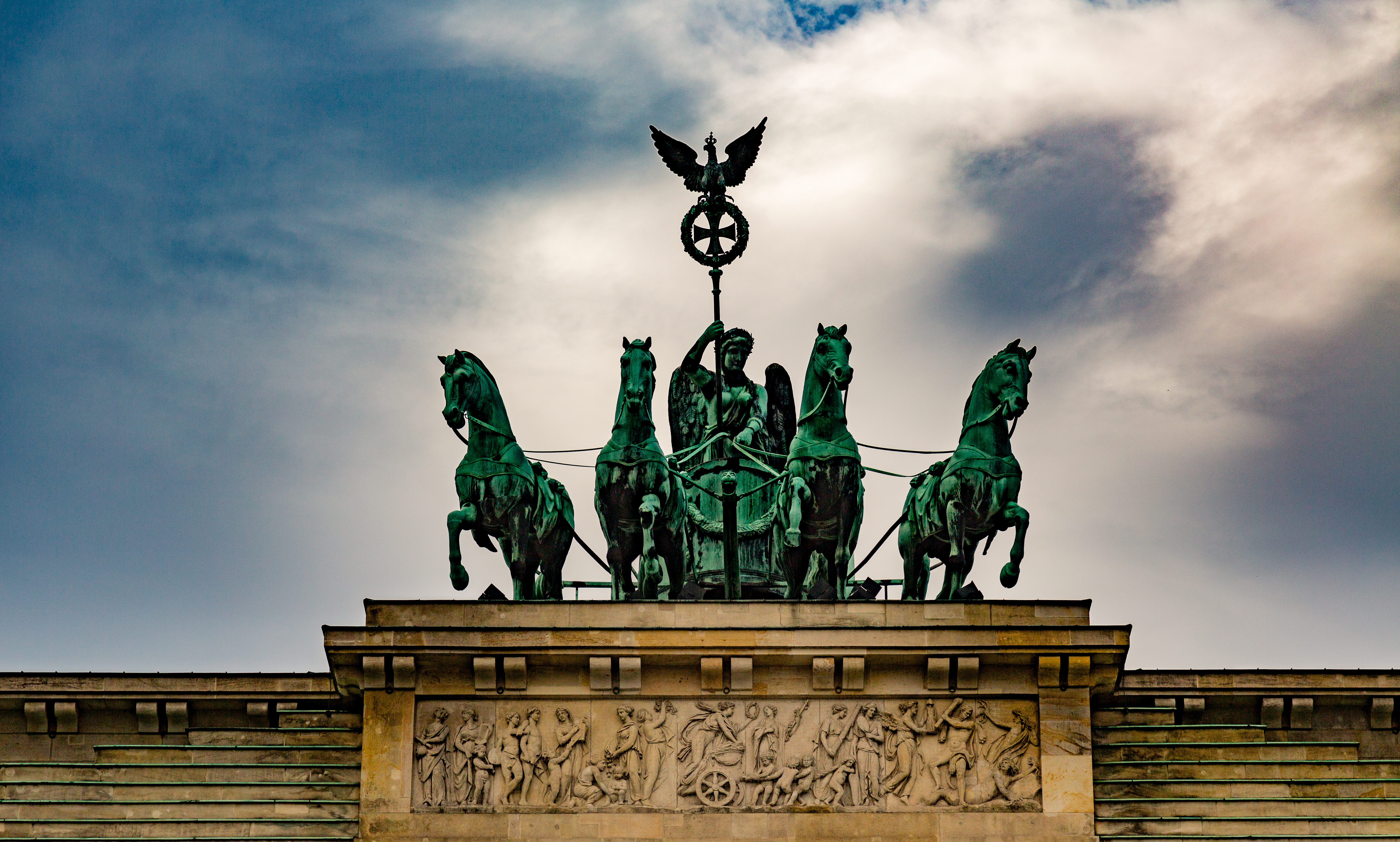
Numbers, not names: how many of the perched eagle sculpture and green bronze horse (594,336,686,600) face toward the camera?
2

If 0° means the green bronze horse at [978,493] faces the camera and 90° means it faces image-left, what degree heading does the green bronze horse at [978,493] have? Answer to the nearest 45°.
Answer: approximately 315°

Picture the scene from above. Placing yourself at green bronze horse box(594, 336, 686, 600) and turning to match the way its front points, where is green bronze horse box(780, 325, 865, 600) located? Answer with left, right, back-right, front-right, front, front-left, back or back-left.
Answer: left

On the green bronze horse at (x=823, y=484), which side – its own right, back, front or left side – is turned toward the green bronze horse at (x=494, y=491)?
right

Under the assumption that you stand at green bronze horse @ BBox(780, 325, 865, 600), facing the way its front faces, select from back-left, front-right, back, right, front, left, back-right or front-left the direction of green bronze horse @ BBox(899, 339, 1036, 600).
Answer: left

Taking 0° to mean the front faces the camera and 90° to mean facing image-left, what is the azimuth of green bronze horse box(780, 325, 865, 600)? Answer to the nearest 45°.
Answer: approximately 0°

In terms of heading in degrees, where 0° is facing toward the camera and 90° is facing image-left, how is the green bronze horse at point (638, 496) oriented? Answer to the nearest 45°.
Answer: approximately 0°
